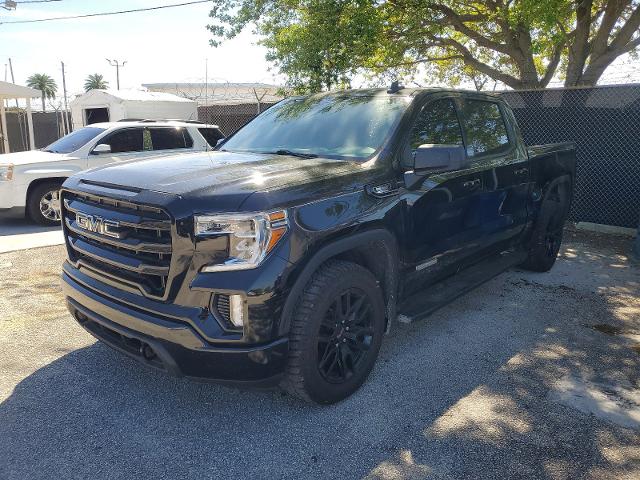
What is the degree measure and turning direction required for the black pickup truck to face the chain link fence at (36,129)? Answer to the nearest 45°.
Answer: approximately 90° to its right

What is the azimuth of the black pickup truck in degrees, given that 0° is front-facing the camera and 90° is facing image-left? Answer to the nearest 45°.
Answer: approximately 45°

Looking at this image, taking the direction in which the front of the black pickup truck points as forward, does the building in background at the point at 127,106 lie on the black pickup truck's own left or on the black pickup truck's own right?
on the black pickup truck's own right

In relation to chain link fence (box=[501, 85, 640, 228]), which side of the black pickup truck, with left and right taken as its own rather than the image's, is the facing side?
back

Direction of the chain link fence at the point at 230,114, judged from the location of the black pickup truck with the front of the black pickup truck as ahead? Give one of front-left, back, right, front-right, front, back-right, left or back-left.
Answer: back-right

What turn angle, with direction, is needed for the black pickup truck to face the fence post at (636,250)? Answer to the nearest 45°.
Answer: approximately 180°

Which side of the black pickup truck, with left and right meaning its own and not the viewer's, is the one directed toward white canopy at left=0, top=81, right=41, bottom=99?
right

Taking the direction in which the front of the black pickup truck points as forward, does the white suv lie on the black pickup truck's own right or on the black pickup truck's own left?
on the black pickup truck's own right
